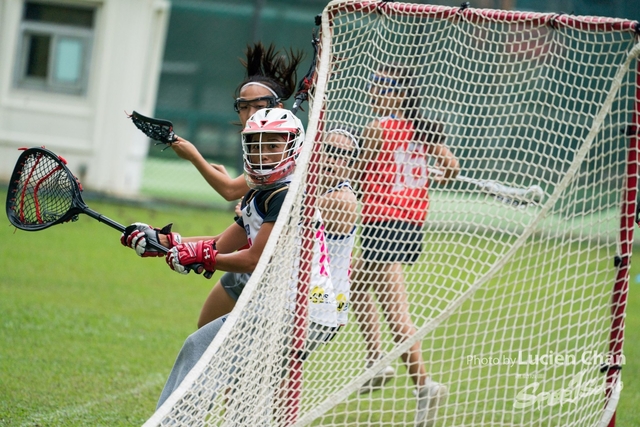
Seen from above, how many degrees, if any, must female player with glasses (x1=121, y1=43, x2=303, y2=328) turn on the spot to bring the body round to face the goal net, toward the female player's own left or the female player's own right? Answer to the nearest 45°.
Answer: approximately 90° to the female player's own left

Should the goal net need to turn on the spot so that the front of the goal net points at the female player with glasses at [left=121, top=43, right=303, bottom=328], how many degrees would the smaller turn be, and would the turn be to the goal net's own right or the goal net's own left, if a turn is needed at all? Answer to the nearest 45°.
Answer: approximately 90° to the goal net's own left

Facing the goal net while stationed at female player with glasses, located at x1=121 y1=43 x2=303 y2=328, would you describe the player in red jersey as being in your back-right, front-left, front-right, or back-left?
front-left

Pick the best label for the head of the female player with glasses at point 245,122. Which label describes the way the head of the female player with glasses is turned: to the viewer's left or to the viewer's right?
to the viewer's left

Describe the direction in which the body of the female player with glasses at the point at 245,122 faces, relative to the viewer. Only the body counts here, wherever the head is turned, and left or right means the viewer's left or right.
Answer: facing the viewer and to the left of the viewer

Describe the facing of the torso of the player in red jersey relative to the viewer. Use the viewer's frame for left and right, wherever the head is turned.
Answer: facing away from the viewer and to the left of the viewer

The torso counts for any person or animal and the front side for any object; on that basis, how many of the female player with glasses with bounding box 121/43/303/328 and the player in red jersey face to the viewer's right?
0
